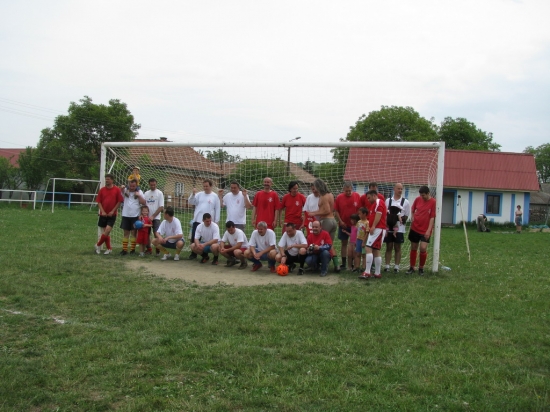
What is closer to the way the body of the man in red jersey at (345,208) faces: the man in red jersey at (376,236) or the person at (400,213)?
the man in red jersey

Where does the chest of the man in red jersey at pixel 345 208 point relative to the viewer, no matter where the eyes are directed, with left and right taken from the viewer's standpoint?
facing the viewer

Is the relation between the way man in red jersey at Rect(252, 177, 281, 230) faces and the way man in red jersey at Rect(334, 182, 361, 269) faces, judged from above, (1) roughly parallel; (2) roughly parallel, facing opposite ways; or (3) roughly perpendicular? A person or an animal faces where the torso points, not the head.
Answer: roughly parallel

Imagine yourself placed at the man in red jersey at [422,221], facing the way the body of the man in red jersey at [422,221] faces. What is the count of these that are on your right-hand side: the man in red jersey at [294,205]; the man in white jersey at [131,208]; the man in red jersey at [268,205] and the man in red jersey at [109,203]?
4

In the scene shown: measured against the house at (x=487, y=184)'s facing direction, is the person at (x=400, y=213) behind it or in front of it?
in front

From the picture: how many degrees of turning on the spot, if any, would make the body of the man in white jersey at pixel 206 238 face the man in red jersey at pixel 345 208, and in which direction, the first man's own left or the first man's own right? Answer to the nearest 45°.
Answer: approximately 90° to the first man's own left

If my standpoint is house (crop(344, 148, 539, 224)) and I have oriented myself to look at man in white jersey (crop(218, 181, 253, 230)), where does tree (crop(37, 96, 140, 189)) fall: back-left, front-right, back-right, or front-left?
front-right

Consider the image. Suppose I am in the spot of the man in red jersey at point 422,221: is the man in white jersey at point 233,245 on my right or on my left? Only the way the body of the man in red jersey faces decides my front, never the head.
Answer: on my right

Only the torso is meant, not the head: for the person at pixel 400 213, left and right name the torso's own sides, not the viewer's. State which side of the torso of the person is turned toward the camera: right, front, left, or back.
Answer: front

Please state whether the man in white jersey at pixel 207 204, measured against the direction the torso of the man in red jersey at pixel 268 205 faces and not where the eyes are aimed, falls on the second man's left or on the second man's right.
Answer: on the second man's right

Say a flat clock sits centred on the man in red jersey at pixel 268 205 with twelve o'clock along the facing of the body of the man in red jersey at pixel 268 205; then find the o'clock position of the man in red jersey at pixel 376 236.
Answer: the man in red jersey at pixel 376 236 is roughly at 10 o'clock from the man in red jersey at pixel 268 205.
